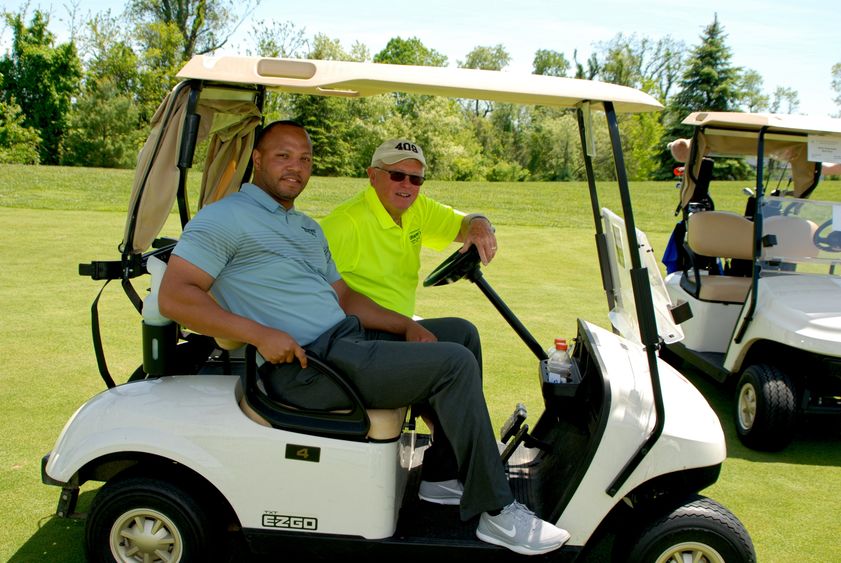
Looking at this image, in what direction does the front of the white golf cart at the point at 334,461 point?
to the viewer's right

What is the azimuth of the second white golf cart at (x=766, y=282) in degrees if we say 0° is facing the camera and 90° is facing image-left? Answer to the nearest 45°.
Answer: approximately 315°

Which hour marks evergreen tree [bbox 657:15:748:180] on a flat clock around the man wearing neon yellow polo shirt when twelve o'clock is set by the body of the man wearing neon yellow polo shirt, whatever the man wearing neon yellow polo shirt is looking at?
The evergreen tree is roughly at 8 o'clock from the man wearing neon yellow polo shirt.

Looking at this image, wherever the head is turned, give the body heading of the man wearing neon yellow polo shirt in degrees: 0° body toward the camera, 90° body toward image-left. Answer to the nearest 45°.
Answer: approximately 315°

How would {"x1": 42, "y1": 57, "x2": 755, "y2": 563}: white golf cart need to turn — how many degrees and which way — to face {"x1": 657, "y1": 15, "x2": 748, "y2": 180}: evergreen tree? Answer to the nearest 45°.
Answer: approximately 90° to its left

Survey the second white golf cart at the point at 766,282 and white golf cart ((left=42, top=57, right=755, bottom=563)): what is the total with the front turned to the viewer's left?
0

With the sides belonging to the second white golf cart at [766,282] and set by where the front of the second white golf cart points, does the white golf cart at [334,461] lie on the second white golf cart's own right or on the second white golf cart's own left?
on the second white golf cart's own right

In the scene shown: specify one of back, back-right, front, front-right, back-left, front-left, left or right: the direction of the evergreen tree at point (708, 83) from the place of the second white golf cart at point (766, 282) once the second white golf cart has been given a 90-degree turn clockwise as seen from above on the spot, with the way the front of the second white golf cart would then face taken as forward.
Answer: back-right
